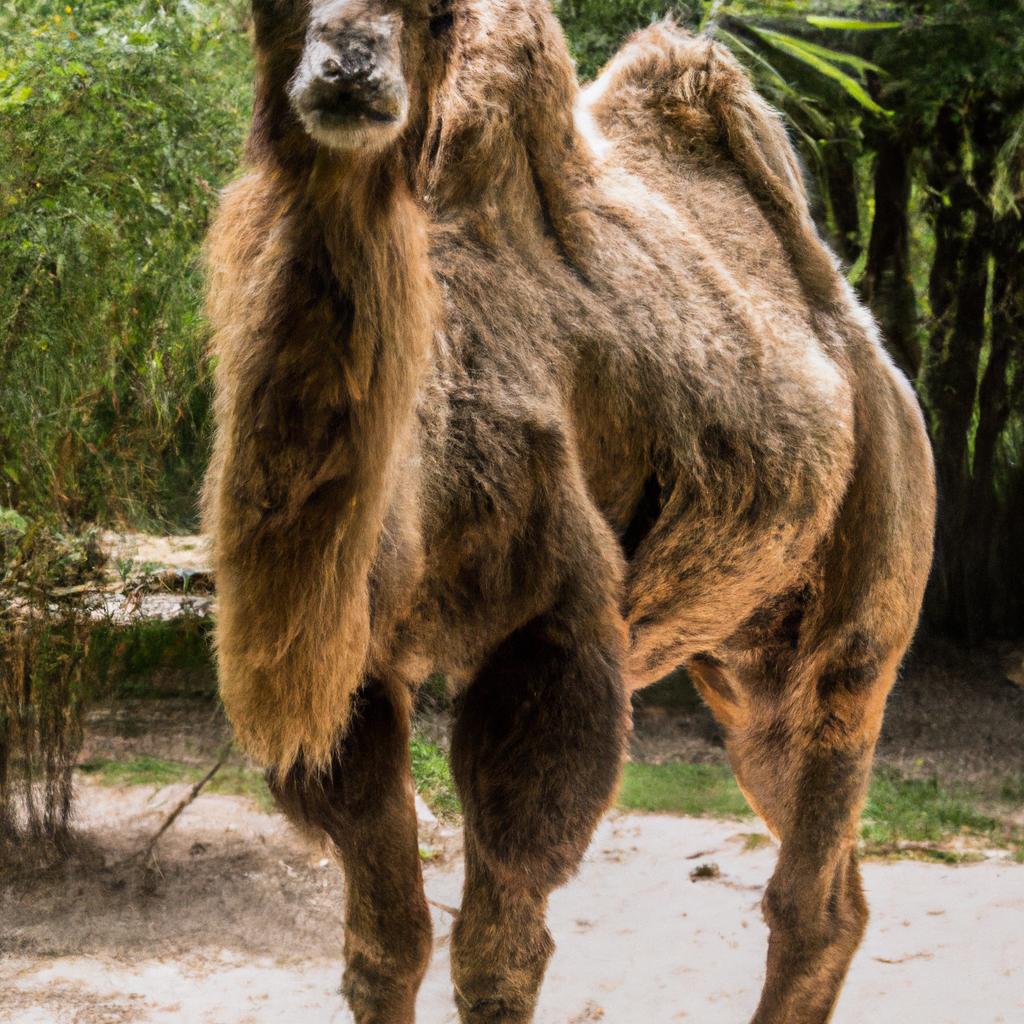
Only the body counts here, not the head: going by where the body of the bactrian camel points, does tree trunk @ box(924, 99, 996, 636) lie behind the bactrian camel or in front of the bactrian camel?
behind

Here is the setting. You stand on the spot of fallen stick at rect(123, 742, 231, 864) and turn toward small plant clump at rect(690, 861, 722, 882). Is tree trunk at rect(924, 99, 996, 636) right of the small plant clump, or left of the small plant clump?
left

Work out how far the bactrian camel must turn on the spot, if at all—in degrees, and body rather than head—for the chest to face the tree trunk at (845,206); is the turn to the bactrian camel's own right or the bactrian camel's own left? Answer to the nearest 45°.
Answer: approximately 135° to the bactrian camel's own right

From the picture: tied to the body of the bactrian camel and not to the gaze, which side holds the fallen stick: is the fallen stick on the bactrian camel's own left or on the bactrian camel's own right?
on the bactrian camel's own right

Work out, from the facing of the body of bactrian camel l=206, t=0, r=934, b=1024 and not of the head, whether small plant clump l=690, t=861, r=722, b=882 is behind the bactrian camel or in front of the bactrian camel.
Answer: behind

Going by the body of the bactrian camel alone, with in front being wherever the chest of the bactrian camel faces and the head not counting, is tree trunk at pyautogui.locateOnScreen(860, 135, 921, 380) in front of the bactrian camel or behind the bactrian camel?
behind

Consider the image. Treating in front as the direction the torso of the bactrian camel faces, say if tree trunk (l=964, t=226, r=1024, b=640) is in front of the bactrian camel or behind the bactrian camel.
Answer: behind

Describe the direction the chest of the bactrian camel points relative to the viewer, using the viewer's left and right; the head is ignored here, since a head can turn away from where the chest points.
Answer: facing the viewer and to the left of the viewer
